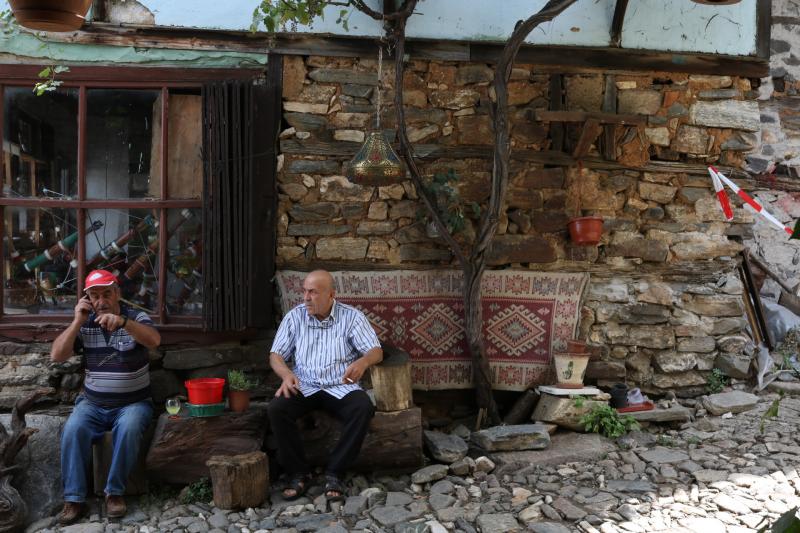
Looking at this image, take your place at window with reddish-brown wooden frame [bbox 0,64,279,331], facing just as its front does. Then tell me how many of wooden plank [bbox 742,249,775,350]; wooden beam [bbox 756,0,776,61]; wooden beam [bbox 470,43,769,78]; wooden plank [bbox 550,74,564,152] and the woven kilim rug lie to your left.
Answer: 5

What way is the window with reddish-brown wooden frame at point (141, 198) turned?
toward the camera

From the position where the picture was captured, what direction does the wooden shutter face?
facing the viewer

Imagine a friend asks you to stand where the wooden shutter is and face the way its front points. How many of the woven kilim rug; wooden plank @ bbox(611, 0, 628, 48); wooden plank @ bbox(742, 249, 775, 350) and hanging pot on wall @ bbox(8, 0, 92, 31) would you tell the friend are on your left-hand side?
3

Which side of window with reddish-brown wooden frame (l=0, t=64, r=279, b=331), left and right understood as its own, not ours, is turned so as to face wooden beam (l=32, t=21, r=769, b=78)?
left

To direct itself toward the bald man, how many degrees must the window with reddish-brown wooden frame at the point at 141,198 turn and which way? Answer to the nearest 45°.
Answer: approximately 45° to its left

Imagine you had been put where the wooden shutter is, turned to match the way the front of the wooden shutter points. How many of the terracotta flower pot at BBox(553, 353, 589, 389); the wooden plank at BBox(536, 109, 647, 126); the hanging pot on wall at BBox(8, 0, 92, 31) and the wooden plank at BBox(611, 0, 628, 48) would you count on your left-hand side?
3

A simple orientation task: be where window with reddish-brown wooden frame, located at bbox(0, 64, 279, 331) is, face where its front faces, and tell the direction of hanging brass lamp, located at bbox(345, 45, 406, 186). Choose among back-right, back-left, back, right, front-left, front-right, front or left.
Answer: front-left

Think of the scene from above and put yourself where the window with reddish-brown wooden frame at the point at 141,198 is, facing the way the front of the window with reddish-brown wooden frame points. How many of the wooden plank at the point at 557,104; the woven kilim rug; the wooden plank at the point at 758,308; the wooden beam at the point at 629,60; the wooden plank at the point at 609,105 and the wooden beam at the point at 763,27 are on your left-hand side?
6

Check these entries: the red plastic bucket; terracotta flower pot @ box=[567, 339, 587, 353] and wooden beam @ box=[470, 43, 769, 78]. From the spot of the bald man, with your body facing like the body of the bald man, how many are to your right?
1
